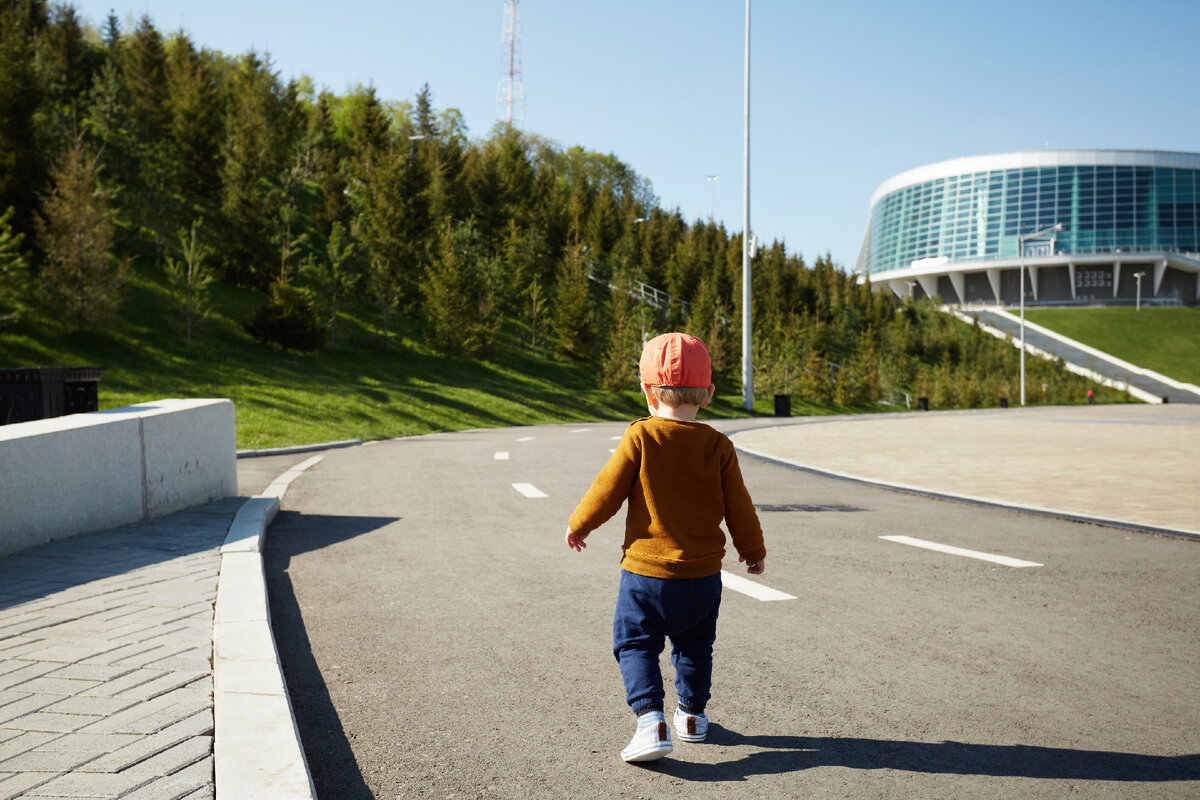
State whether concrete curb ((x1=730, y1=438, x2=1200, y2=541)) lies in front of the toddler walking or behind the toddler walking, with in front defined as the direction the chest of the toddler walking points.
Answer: in front

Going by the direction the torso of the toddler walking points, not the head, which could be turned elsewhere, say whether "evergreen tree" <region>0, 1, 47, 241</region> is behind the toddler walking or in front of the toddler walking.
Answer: in front

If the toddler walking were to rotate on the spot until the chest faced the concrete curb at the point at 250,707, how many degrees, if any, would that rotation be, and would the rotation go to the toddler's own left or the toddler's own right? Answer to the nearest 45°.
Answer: approximately 90° to the toddler's own left

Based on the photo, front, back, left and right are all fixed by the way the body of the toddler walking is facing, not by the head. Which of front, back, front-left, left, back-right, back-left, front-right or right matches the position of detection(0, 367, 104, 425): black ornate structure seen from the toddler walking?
front-left

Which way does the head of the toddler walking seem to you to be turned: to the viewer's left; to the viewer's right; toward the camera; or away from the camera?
away from the camera

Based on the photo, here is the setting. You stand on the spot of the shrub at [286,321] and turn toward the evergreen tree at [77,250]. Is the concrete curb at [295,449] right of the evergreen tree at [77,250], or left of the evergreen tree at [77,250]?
left

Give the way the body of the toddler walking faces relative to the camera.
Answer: away from the camera

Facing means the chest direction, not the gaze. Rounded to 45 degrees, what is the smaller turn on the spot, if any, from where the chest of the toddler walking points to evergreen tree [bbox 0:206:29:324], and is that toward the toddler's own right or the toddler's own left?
approximately 45° to the toddler's own left

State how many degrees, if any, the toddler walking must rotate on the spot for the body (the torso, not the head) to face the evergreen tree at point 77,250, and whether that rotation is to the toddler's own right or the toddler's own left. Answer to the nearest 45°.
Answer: approximately 45° to the toddler's own left
